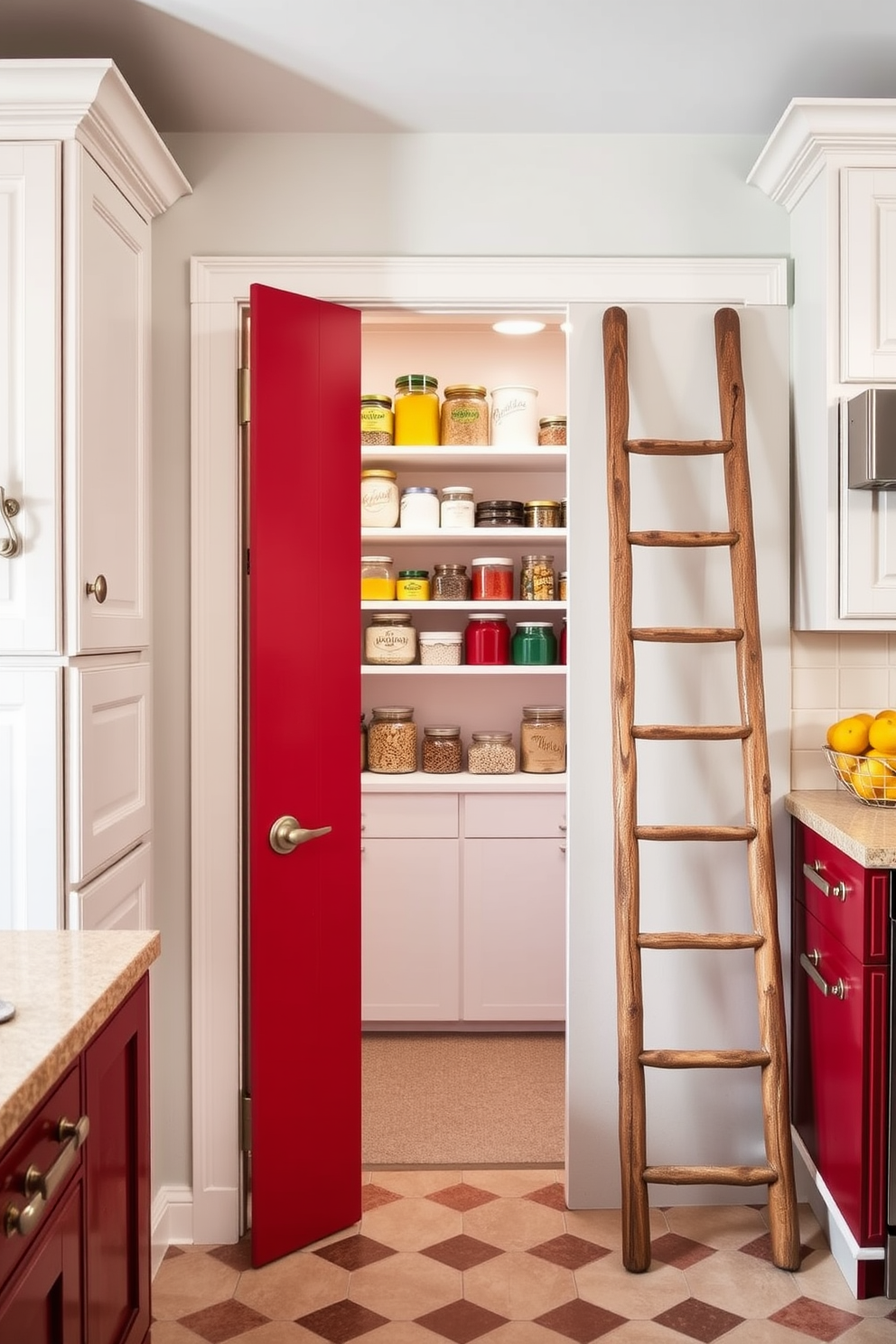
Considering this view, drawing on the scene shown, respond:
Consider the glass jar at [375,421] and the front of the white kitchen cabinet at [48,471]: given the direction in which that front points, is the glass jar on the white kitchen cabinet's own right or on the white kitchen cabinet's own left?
on the white kitchen cabinet's own left

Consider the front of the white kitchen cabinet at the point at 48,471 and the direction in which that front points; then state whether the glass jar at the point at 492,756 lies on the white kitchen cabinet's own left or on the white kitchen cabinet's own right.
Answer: on the white kitchen cabinet's own left

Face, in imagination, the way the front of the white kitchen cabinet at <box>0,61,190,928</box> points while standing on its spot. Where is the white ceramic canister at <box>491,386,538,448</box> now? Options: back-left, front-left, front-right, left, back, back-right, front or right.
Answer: front-left

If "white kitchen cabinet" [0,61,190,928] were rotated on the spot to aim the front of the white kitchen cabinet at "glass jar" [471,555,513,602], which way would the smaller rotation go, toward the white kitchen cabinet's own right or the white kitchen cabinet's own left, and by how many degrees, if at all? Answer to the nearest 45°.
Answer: approximately 45° to the white kitchen cabinet's own left

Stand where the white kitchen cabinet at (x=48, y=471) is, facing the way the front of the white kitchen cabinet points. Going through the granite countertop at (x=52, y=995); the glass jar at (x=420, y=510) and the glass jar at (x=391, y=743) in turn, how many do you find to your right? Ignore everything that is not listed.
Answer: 1

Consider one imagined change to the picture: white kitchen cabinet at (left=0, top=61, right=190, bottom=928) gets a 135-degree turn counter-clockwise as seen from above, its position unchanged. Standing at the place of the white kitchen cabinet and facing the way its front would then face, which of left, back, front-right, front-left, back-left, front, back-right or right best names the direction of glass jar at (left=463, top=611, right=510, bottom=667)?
right

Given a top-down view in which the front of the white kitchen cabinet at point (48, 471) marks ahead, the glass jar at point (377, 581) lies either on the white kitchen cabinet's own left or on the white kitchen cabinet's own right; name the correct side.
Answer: on the white kitchen cabinet's own left

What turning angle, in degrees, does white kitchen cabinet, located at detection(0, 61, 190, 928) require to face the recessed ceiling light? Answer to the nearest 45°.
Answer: approximately 45° to its left

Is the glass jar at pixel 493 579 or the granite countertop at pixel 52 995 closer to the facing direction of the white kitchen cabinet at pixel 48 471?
the granite countertop

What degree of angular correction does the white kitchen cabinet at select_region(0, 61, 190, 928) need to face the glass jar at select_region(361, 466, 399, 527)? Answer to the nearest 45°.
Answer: approximately 45° to its left

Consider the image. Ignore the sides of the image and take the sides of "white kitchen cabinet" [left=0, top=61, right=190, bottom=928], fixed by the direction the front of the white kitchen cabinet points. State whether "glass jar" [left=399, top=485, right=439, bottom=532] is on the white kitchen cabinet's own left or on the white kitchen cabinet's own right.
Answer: on the white kitchen cabinet's own left

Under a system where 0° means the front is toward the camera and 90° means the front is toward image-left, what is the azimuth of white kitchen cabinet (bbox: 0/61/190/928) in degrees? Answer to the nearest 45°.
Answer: approximately 270°

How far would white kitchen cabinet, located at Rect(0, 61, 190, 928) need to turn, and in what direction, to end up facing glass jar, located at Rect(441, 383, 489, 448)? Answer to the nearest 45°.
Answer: approximately 45° to its left
